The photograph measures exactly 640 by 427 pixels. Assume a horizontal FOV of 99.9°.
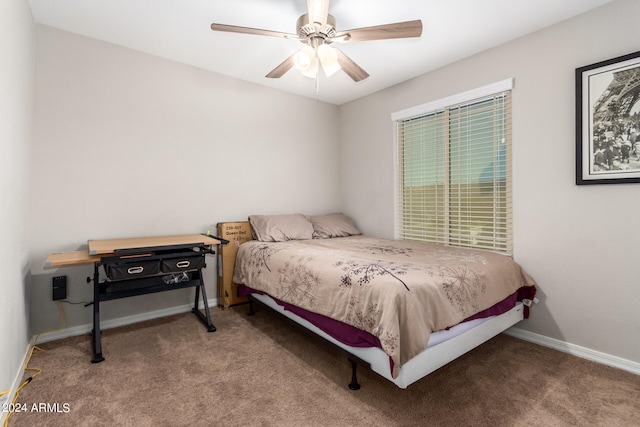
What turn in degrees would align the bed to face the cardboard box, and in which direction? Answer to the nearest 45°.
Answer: approximately 180°

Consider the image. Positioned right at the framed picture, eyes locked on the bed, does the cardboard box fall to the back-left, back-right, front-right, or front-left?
front-right

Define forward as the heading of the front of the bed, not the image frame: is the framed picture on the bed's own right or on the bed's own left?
on the bed's own left

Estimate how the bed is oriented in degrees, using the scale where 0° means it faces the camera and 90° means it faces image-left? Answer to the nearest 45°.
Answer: approximately 315°
